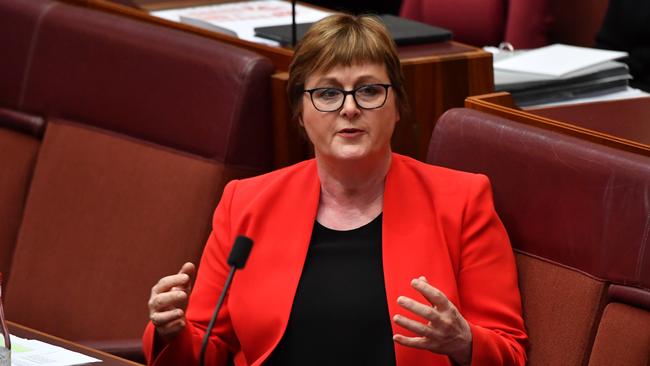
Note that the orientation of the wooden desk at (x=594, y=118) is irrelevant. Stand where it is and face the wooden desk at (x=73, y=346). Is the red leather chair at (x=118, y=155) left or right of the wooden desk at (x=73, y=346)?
right

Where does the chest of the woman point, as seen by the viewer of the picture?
toward the camera

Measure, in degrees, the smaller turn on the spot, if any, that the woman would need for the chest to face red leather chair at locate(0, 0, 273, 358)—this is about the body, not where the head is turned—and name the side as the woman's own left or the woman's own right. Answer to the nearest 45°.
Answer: approximately 135° to the woman's own right

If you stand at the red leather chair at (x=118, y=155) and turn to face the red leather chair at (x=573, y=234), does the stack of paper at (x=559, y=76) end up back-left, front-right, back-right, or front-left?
front-left

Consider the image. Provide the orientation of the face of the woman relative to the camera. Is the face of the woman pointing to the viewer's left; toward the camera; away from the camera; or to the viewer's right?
toward the camera

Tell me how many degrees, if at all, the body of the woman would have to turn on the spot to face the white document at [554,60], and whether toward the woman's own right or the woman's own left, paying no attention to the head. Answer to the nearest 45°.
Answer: approximately 135° to the woman's own left

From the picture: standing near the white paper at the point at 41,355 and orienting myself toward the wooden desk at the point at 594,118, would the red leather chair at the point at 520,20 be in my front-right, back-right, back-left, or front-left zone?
front-left
